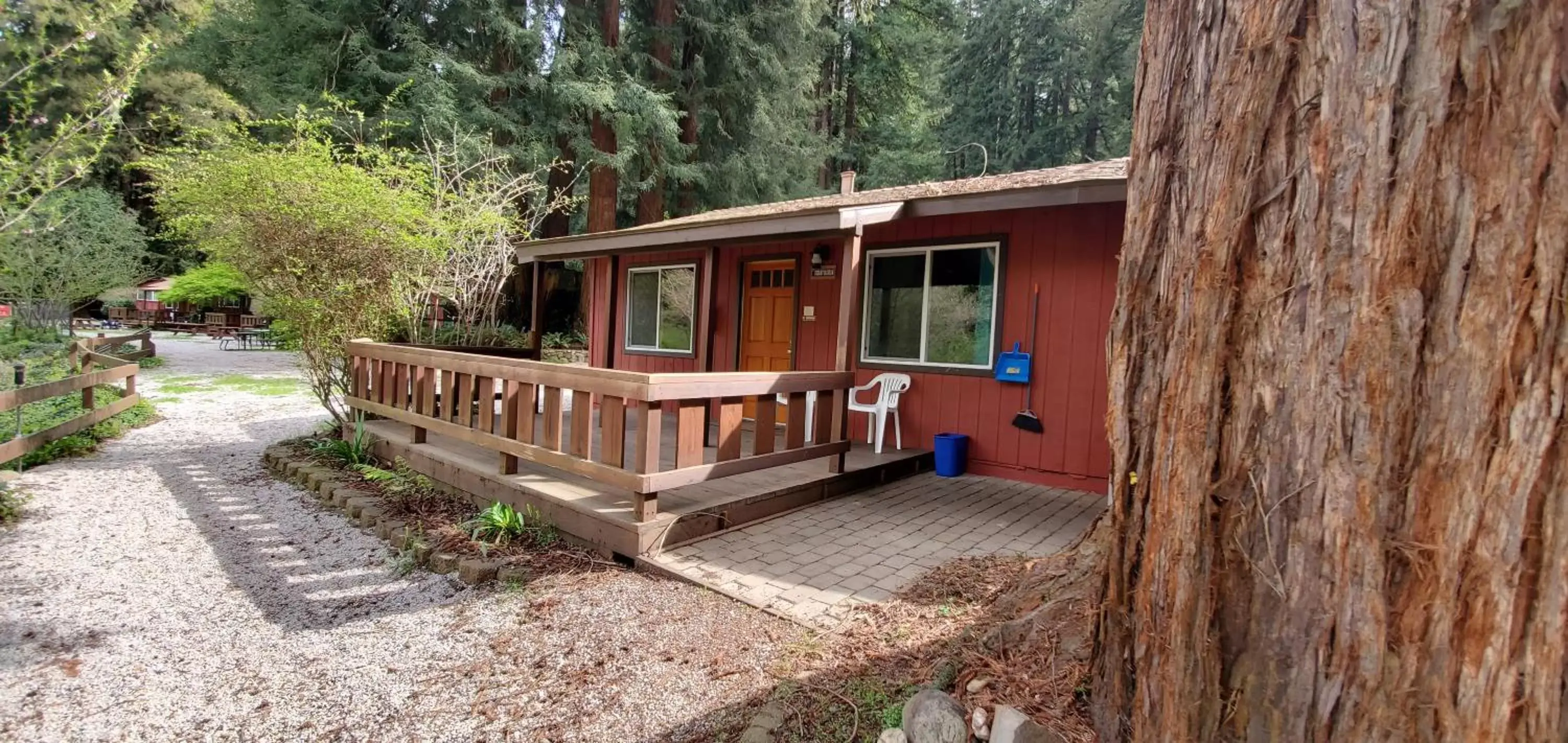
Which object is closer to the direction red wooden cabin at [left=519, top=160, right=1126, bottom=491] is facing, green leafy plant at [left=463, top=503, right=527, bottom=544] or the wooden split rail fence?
the green leafy plant

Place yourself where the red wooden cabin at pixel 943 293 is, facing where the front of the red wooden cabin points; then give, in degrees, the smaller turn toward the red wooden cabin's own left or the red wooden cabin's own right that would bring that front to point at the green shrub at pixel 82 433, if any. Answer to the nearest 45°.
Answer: approximately 45° to the red wooden cabin's own right

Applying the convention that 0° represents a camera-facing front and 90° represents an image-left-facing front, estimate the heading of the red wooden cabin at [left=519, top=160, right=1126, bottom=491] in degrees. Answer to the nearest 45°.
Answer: approximately 45°

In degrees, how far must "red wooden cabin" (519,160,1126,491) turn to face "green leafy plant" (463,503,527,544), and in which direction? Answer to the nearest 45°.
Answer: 0° — it already faces it

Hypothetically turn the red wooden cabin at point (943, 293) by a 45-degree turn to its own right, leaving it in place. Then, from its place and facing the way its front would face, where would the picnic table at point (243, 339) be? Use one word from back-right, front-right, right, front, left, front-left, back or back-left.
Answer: front-right

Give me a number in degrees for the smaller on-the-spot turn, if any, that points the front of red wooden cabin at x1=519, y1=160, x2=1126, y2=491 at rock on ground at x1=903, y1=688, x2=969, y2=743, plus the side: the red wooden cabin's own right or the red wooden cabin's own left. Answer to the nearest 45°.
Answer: approximately 45° to the red wooden cabin's own left

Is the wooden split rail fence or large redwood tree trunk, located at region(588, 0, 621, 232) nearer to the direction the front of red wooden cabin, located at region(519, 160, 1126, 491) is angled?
the wooden split rail fence

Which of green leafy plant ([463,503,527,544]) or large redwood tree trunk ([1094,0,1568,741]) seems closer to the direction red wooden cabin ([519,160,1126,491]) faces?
the green leafy plant

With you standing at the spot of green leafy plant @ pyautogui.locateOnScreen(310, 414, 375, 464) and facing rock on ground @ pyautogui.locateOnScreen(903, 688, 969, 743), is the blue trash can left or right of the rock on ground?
left

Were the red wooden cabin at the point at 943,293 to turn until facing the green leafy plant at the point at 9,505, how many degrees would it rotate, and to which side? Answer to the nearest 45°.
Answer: approximately 45° to its right

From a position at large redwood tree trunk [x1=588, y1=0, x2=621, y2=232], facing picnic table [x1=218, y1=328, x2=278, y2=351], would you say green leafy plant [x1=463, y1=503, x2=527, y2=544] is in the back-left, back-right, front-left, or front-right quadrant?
back-left
